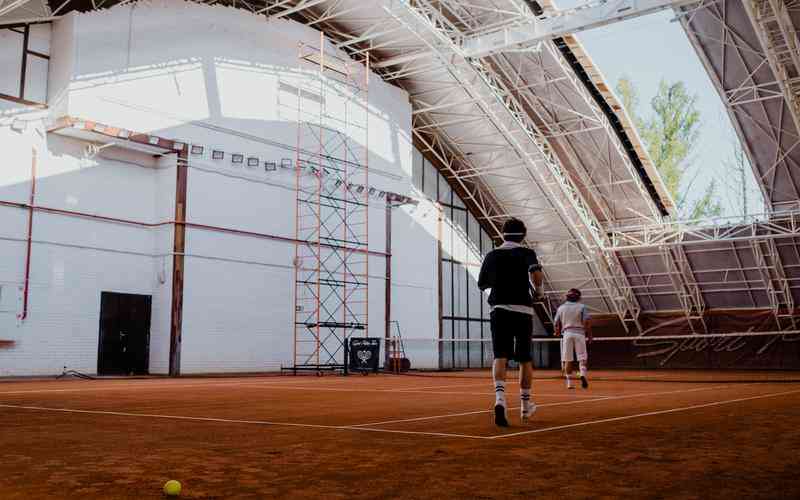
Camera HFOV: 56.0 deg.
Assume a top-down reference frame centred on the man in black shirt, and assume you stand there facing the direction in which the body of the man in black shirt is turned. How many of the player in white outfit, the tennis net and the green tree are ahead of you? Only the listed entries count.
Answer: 3

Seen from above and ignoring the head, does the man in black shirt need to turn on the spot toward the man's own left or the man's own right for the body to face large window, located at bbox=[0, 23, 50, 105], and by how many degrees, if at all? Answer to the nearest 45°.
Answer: approximately 45° to the man's own left

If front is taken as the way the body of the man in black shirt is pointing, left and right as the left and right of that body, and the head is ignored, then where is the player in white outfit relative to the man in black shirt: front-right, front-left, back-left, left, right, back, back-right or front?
front

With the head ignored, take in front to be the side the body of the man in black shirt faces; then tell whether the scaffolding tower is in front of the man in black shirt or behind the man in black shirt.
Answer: in front

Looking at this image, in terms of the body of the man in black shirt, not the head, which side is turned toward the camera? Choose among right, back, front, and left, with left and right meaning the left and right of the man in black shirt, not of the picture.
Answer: back

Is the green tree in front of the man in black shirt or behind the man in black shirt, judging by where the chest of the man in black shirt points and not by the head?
in front

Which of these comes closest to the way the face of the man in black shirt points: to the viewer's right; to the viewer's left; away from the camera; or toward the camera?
away from the camera

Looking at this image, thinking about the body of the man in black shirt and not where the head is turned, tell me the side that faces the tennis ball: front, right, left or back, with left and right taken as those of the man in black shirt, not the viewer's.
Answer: back

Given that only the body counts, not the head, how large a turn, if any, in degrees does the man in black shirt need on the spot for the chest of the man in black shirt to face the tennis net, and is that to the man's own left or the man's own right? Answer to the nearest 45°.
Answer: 0° — they already face it
